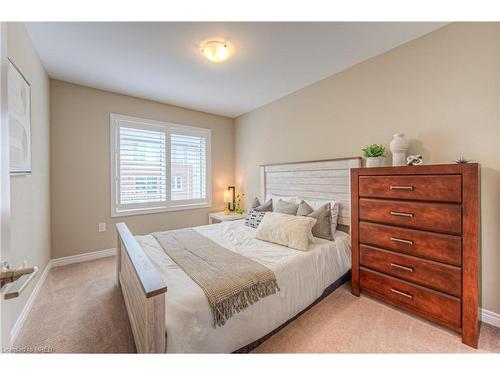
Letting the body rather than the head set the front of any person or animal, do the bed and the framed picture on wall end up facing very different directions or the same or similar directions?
very different directions

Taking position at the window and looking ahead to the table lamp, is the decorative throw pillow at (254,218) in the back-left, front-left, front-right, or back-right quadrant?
front-right

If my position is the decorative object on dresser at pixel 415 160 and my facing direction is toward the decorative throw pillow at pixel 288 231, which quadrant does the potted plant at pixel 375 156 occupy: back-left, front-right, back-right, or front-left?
front-right

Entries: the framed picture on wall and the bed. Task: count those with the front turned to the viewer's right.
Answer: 1

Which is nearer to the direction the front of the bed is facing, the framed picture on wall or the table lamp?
the framed picture on wall

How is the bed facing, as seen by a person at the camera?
facing the viewer and to the left of the viewer

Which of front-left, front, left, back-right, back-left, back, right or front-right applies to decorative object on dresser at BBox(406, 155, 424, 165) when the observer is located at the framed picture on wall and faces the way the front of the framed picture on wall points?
front-right

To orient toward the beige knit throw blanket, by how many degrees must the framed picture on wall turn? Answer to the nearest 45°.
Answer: approximately 45° to its right

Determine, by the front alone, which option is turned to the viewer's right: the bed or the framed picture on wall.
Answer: the framed picture on wall

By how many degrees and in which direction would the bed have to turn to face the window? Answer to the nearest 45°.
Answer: approximately 90° to its right

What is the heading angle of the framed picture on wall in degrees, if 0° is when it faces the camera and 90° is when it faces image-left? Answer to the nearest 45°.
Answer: approximately 270°
